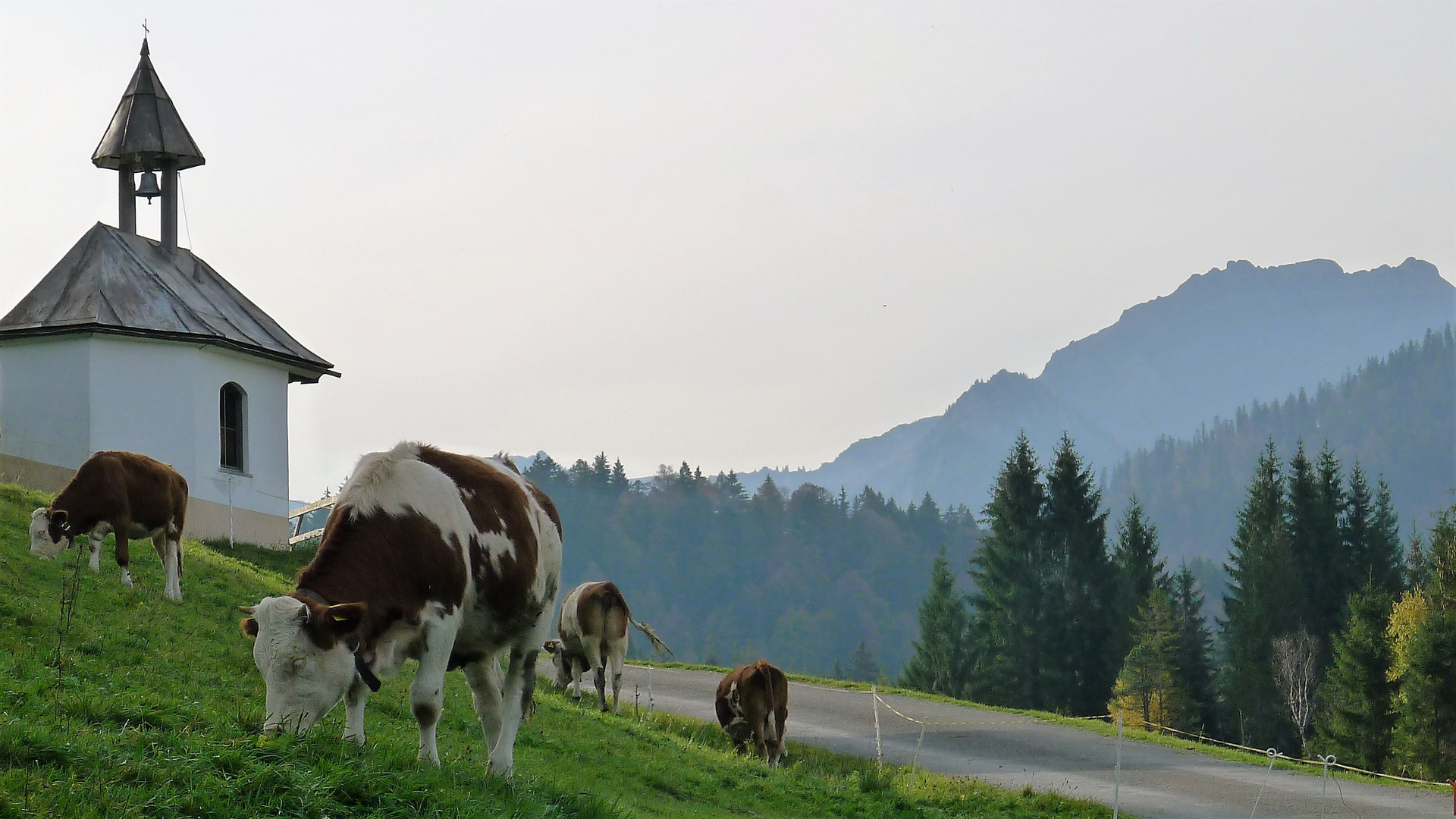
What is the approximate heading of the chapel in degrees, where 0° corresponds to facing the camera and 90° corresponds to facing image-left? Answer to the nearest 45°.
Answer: approximately 225°

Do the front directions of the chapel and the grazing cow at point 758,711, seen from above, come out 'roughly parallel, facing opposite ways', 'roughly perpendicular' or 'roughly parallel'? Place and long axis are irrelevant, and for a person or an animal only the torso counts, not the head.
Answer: roughly perpendicular

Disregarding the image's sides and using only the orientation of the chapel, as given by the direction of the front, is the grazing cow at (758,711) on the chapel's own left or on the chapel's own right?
on the chapel's own right

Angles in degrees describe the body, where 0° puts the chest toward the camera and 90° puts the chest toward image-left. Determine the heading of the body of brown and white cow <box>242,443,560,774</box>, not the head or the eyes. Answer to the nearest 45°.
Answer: approximately 45°

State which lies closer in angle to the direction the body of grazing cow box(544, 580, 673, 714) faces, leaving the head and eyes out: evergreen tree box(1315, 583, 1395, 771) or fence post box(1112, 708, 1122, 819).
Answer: the evergreen tree

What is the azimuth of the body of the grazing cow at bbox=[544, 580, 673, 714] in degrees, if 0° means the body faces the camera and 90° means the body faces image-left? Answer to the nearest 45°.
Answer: approximately 135°
